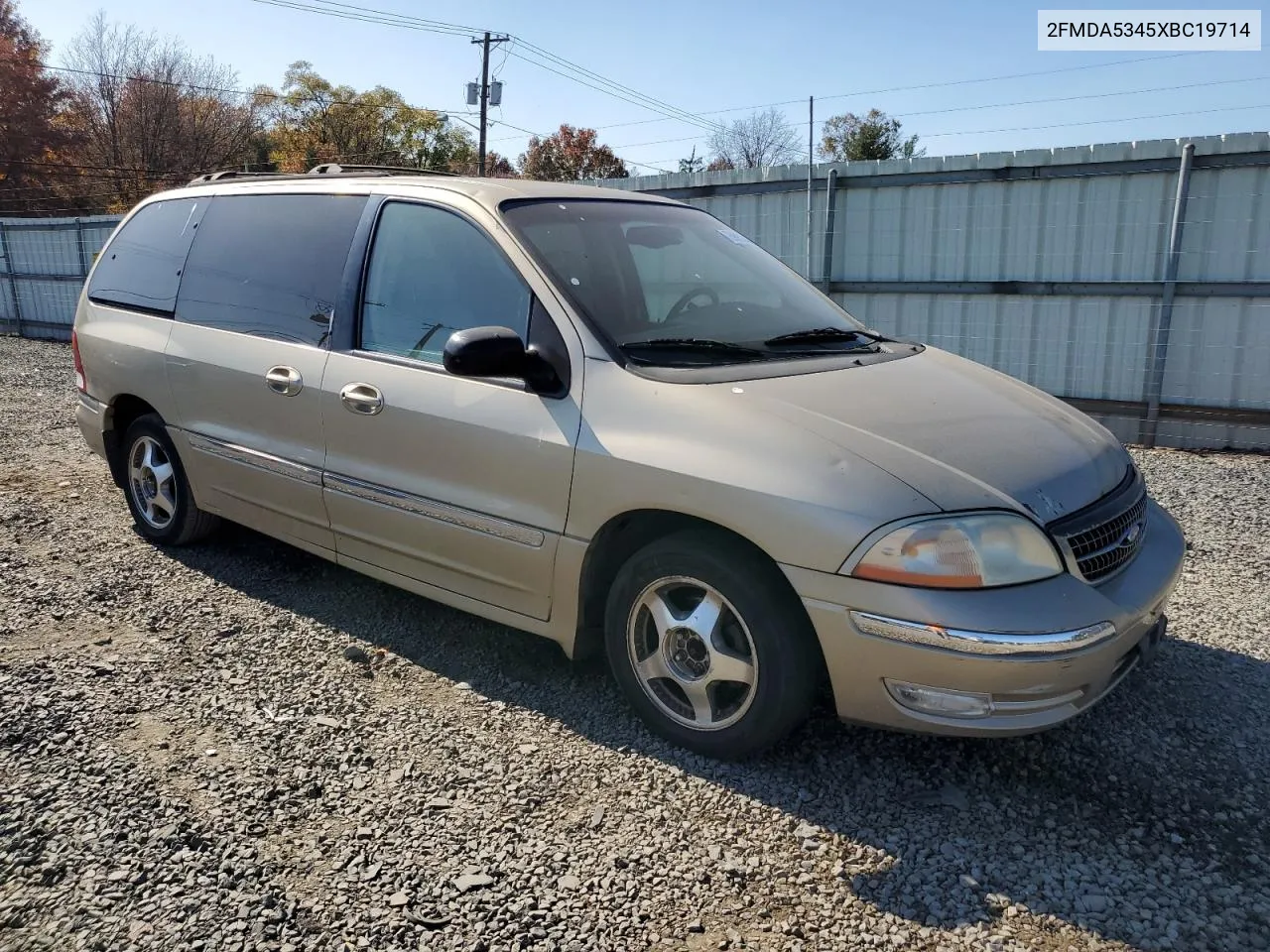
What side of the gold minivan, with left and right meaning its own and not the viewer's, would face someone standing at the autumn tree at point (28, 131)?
back

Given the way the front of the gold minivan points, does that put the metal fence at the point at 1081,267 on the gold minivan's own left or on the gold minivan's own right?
on the gold minivan's own left

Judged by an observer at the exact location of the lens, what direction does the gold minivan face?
facing the viewer and to the right of the viewer

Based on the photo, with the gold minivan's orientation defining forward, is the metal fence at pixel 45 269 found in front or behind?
behind
